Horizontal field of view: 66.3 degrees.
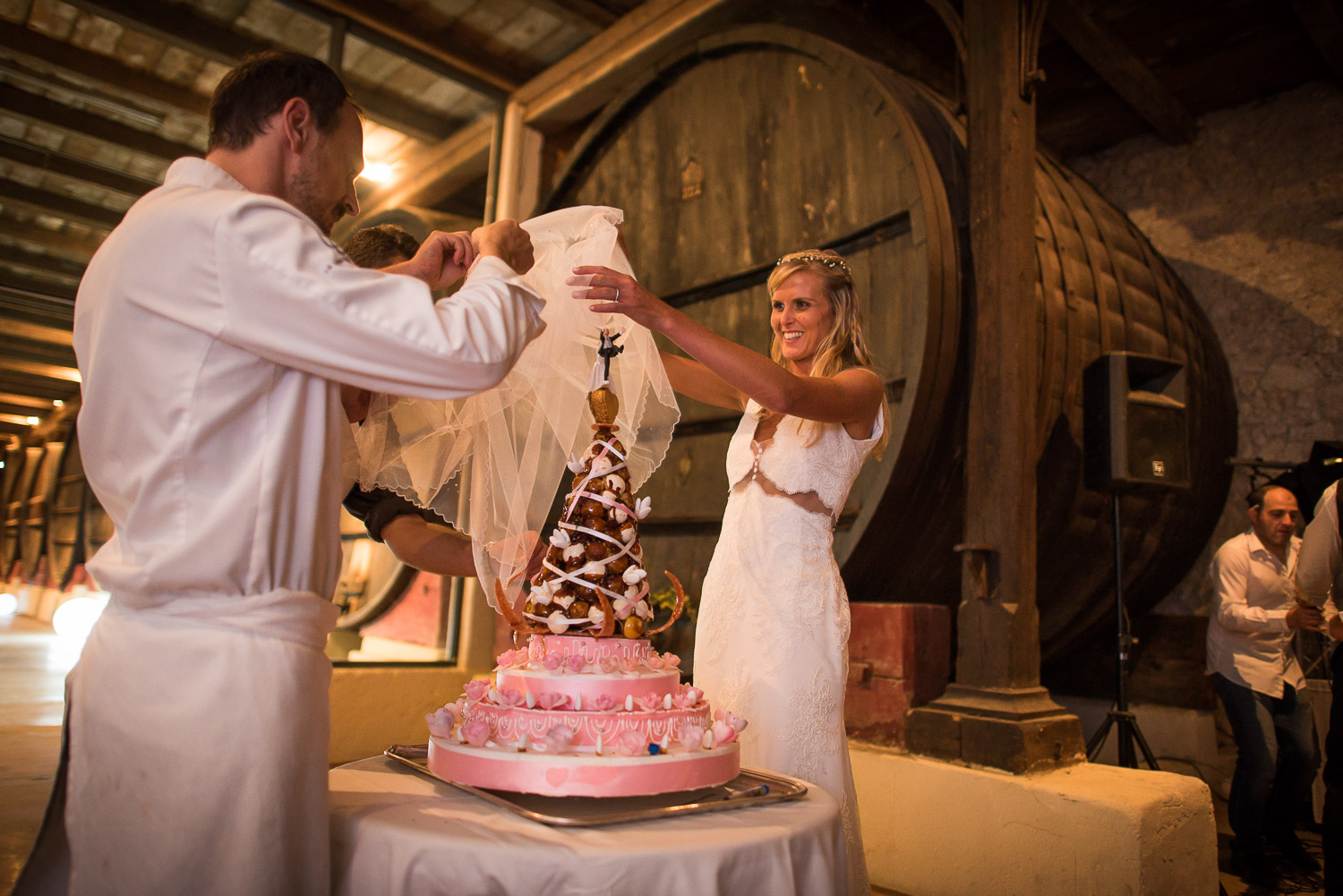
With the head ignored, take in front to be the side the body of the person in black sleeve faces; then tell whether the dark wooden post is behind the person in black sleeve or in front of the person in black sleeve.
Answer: in front

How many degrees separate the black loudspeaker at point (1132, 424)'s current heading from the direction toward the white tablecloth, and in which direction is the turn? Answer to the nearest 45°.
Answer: approximately 45° to its right

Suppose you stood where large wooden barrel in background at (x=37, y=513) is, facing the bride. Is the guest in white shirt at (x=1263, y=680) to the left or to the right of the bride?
left

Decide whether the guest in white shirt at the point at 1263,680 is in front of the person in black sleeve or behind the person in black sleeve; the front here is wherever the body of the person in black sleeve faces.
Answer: in front

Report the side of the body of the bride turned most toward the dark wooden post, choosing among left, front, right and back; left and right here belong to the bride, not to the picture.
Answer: back

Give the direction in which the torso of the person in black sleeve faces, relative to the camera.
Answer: to the viewer's right

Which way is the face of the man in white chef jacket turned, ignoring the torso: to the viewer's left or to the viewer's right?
to the viewer's right

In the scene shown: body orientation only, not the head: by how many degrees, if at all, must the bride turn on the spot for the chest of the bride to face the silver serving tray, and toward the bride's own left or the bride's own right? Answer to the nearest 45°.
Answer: approximately 45° to the bride's own left

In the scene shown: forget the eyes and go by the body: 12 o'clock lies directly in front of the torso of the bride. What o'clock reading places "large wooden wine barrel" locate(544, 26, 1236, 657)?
The large wooden wine barrel is roughly at 5 o'clock from the bride.

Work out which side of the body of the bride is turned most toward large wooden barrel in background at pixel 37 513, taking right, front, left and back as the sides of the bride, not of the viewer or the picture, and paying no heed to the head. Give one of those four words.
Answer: right

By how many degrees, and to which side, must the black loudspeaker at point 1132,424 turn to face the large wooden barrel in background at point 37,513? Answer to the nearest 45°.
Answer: approximately 90° to its right

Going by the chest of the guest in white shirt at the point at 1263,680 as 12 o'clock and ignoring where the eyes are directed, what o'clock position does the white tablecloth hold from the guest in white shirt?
The white tablecloth is roughly at 2 o'clock from the guest in white shirt.

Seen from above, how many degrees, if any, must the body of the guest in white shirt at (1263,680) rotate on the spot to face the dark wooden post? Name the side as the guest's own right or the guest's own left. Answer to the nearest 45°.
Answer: approximately 45° to the guest's own right

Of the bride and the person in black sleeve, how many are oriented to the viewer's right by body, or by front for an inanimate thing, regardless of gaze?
1

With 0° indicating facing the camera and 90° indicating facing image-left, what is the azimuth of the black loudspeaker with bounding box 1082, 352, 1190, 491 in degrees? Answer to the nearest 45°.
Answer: approximately 315°

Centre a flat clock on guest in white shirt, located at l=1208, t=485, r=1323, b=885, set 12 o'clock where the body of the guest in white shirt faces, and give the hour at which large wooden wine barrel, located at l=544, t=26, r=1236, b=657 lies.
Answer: The large wooden wine barrel is roughly at 3 o'clock from the guest in white shirt.
